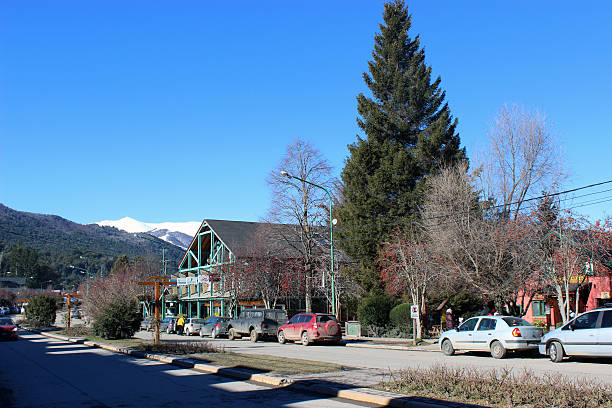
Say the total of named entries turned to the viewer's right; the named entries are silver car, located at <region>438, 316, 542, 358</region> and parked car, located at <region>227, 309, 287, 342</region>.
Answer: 0

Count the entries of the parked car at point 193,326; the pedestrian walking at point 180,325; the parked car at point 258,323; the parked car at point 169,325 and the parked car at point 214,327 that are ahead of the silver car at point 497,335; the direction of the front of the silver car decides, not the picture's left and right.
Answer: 5

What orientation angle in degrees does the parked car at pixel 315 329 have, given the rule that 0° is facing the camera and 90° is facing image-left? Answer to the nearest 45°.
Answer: approximately 135°

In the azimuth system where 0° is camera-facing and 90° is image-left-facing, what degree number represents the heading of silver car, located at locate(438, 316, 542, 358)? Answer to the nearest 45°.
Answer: approximately 135°

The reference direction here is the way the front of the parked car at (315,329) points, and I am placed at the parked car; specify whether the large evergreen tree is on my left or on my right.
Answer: on my right

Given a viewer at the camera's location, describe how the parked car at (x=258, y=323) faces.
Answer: facing away from the viewer and to the left of the viewer

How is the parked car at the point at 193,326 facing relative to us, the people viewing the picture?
facing away from the viewer and to the left of the viewer

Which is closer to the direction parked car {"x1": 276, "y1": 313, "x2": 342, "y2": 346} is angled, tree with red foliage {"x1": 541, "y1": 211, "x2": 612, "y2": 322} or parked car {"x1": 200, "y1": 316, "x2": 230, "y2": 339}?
the parked car

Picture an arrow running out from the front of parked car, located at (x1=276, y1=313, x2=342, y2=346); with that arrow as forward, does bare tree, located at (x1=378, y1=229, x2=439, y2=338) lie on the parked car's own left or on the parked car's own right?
on the parked car's own right

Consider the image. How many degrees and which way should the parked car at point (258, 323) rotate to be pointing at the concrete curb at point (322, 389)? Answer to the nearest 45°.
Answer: approximately 135° to its left

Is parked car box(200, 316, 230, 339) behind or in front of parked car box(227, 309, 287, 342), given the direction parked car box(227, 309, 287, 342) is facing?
in front

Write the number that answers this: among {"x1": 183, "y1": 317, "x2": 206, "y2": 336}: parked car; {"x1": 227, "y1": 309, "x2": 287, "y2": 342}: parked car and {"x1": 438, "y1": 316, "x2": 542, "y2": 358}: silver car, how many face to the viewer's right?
0

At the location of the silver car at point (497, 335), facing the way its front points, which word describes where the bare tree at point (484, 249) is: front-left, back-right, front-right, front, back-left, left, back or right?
front-right
